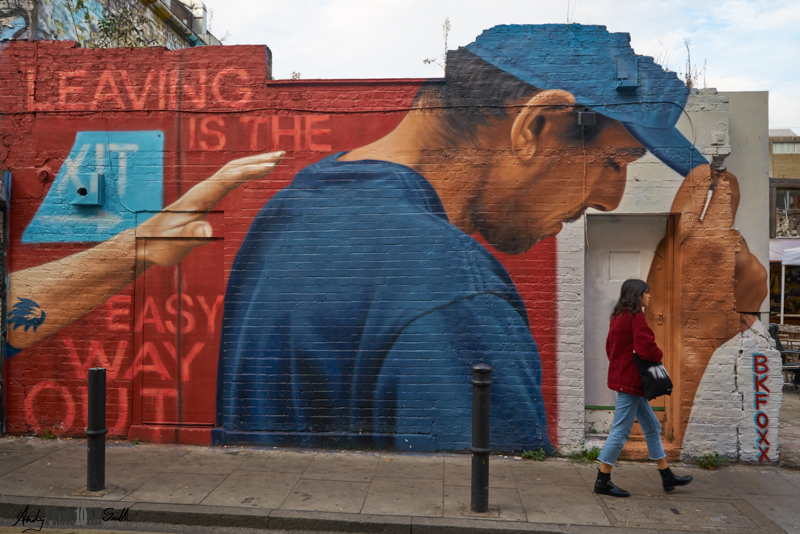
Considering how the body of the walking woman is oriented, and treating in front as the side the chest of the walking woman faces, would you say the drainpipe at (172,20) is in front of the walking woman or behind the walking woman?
behind

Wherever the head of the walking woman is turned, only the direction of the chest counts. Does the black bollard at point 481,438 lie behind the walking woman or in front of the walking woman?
behind

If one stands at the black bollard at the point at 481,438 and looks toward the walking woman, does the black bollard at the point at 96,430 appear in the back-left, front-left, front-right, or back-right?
back-left

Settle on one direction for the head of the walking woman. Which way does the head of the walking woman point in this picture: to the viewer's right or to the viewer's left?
to the viewer's right

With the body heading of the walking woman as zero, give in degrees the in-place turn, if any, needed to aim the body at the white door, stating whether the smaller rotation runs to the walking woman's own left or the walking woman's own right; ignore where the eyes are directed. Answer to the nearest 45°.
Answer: approximately 90° to the walking woman's own left

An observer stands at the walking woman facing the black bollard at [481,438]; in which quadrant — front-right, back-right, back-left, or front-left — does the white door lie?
back-right

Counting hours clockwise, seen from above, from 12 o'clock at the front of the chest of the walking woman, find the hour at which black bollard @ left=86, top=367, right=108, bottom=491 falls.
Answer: The black bollard is roughly at 5 o'clock from the walking woman.

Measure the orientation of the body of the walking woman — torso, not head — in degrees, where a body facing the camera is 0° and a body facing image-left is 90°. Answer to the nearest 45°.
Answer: approximately 270°
